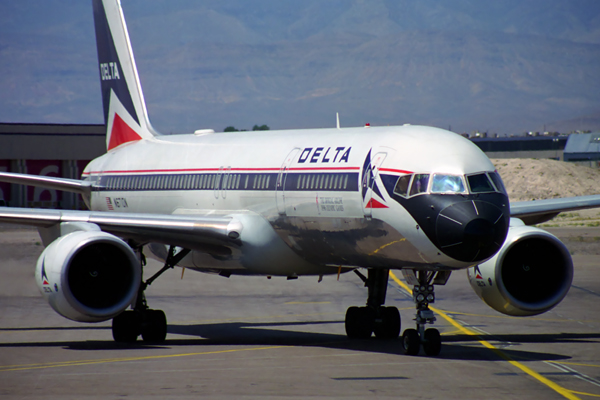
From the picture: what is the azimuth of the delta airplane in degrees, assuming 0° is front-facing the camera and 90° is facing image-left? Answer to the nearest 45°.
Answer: approximately 315°

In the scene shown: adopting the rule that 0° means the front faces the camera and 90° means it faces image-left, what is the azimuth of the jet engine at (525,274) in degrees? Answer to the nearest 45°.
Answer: approximately 315°

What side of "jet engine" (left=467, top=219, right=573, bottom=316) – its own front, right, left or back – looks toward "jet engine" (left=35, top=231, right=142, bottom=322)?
right

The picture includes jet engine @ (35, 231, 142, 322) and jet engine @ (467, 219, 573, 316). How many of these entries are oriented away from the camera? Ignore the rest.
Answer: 0
